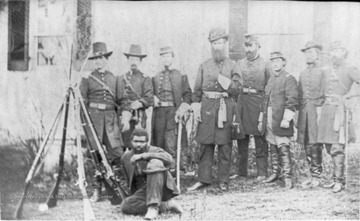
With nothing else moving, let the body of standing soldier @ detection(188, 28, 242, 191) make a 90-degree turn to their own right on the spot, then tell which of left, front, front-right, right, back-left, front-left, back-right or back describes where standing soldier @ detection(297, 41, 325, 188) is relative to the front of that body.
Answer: back

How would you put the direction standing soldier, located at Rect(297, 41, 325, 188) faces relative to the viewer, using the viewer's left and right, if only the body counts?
facing the viewer and to the left of the viewer

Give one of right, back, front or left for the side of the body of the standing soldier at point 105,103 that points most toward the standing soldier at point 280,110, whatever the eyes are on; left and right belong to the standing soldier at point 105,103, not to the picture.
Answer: left

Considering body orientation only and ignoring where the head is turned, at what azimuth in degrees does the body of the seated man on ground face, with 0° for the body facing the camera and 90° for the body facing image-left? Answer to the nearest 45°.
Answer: approximately 0°

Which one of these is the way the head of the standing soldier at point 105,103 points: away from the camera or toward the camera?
toward the camera

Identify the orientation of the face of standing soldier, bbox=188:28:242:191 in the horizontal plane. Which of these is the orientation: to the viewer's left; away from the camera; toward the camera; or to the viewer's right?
toward the camera

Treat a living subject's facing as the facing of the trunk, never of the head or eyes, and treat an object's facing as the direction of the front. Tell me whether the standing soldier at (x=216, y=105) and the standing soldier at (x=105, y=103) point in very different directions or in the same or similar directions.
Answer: same or similar directions

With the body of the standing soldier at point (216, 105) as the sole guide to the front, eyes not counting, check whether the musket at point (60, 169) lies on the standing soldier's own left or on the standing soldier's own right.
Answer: on the standing soldier's own right

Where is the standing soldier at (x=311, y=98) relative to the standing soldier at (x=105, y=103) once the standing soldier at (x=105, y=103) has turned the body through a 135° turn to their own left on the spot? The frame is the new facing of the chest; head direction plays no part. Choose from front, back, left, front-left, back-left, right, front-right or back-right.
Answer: front-right

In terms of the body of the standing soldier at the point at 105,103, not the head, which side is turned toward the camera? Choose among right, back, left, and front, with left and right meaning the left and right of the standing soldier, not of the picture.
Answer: front

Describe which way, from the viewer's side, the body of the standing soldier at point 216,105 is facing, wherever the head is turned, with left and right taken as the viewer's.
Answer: facing the viewer

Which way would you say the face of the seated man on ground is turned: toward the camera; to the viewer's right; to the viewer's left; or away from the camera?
toward the camera

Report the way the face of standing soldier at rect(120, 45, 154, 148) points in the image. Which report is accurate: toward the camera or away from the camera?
toward the camera

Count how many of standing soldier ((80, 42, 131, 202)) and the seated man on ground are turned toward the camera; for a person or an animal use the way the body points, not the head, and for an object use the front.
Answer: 2

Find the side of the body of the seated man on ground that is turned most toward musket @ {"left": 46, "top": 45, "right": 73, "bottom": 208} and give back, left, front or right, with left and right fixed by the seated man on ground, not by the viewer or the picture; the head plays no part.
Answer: right
